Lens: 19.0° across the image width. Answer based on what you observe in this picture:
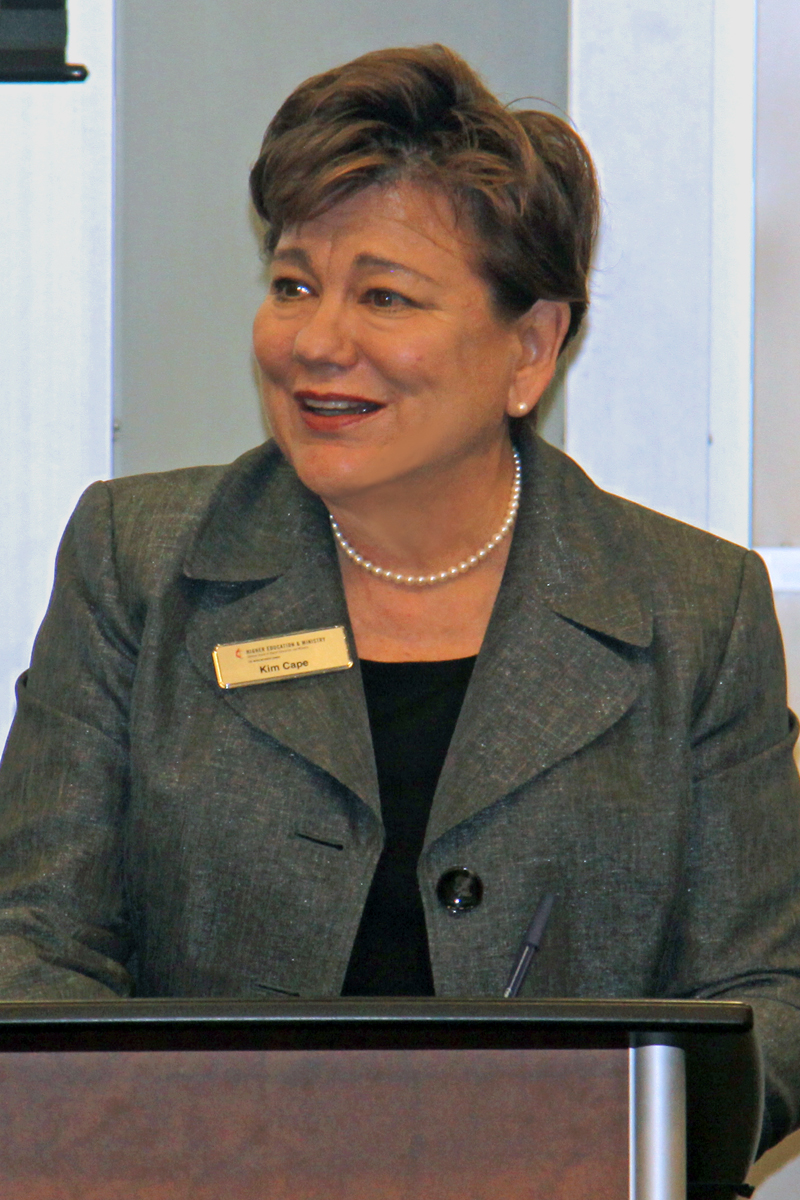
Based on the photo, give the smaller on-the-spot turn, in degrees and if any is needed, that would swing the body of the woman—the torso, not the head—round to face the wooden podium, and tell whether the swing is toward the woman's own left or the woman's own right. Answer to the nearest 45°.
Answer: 0° — they already face it

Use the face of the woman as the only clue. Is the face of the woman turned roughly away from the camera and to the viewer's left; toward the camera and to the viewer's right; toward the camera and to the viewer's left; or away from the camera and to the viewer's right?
toward the camera and to the viewer's left

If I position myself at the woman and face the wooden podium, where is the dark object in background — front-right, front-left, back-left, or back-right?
back-right

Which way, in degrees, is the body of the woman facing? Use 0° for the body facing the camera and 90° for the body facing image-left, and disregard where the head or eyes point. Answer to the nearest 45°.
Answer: approximately 0°
